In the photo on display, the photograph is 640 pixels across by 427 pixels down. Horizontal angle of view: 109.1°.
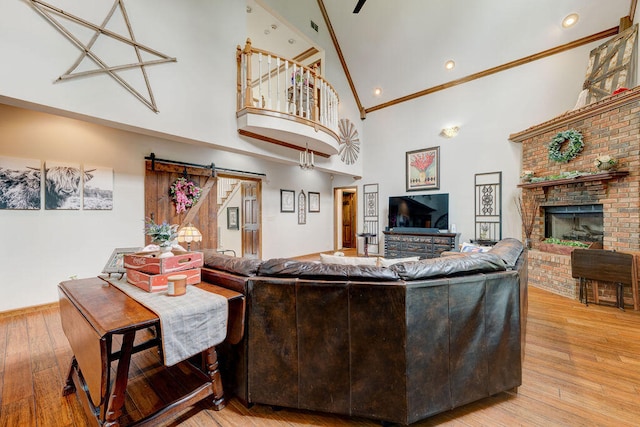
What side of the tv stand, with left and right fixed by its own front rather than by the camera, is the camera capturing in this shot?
front

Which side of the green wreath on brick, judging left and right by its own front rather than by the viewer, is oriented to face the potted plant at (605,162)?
left

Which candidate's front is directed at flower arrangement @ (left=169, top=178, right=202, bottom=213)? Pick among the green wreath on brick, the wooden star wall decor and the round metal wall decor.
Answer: the green wreath on brick

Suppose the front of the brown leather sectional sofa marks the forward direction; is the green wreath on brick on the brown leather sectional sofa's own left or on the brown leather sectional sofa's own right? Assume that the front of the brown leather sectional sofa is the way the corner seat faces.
on the brown leather sectional sofa's own right

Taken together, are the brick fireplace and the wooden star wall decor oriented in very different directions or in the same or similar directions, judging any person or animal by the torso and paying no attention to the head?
very different directions

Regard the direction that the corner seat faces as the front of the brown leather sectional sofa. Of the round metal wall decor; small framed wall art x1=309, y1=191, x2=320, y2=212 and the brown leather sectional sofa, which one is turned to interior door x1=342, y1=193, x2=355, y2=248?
the brown leather sectional sofa

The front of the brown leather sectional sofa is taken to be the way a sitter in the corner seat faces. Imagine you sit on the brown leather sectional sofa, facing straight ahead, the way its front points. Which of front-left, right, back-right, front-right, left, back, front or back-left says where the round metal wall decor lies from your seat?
front

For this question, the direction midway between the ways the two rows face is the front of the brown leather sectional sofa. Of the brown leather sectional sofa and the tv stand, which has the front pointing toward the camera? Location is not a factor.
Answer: the tv stand

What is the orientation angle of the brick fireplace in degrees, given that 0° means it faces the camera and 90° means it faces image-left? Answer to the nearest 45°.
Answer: approximately 45°

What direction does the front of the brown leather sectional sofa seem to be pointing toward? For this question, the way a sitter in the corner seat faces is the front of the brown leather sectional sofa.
away from the camera

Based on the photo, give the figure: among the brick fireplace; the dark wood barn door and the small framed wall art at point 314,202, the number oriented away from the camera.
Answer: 0

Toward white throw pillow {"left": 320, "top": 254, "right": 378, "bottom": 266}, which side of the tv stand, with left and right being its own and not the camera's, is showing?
front

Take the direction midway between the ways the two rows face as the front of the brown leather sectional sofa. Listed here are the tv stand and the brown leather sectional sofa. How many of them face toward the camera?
1

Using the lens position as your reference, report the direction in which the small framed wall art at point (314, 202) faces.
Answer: facing the viewer and to the right of the viewer

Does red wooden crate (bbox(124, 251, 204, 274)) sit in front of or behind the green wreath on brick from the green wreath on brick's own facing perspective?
in front

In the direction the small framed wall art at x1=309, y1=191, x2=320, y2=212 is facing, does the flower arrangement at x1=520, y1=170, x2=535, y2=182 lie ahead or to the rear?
ahead

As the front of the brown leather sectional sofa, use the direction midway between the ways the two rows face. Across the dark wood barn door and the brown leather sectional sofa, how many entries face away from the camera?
1
